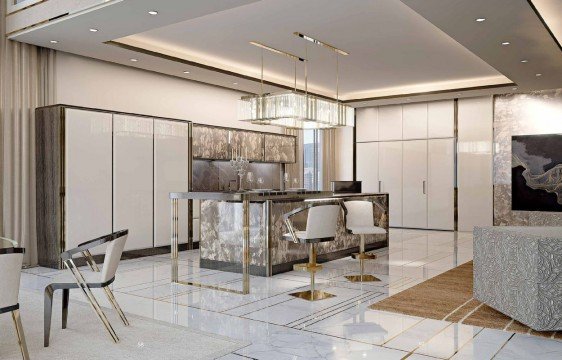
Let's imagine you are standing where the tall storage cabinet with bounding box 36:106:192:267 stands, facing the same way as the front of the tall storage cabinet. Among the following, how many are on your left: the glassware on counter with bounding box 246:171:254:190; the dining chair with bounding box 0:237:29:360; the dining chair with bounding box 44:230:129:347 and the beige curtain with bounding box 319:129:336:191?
2

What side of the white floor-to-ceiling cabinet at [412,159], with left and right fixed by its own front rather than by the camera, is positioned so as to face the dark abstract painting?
left

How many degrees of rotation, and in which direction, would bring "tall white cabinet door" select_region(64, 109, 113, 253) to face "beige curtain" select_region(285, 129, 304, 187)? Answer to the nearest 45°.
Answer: approximately 90° to its left

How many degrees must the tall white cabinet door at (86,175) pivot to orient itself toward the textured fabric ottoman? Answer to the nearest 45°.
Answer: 0° — it already faces it

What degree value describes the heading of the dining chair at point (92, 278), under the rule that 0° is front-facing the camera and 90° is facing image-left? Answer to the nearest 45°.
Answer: approximately 90°

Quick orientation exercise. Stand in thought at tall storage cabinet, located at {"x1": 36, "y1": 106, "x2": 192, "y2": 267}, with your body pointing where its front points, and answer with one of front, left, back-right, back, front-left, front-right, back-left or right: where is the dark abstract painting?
front-left

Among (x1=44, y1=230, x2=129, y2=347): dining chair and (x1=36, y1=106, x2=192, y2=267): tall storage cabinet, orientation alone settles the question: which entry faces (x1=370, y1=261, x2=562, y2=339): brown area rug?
the tall storage cabinet

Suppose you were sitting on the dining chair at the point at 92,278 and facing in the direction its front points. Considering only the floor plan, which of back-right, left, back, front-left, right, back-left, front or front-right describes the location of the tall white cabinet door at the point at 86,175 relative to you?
right

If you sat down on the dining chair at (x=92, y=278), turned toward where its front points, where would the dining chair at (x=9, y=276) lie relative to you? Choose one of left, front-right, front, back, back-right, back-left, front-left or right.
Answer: front-left

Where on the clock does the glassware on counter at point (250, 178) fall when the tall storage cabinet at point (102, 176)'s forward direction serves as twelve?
The glassware on counter is roughly at 9 o'clock from the tall storage cabinet.

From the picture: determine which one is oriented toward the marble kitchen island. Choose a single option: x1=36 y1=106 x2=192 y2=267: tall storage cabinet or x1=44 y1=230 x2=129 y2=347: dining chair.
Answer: the tall storage cabinet

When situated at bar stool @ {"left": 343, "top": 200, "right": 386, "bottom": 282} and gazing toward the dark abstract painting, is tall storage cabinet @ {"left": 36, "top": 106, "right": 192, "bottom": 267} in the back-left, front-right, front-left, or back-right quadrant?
back-left

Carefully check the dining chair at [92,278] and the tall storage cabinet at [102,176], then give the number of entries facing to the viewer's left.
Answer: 1

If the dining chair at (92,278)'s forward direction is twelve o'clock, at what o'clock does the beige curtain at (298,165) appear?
The beige curtain is roughly at 4 o'clock from the dining chair.

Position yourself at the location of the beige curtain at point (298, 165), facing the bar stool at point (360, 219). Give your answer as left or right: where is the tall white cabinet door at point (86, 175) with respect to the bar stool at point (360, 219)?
right

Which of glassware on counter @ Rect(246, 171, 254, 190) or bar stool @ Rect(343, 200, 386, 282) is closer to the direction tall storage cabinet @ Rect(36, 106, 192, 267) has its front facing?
the bar stool
